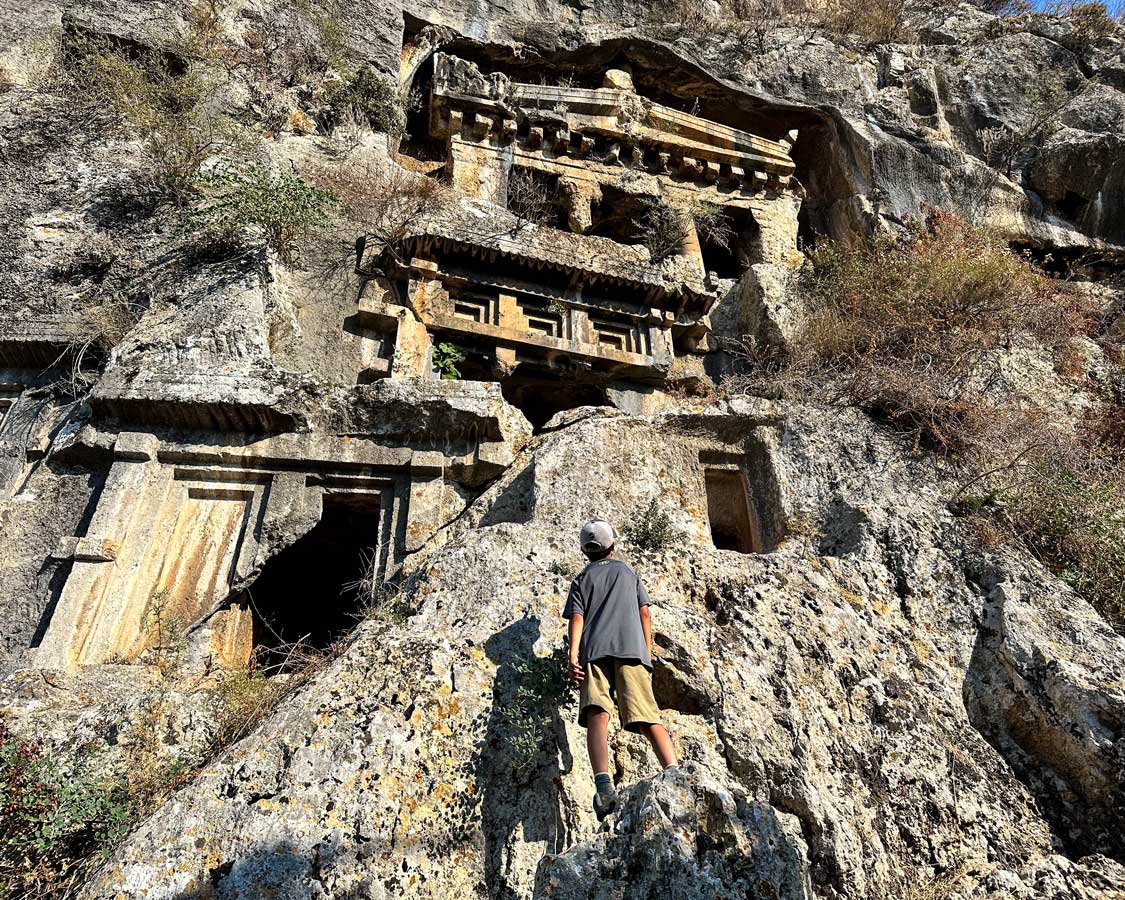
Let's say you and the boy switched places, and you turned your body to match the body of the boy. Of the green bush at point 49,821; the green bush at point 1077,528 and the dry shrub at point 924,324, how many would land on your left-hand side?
1

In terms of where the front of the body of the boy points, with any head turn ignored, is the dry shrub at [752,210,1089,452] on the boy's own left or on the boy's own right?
on the boy's own right

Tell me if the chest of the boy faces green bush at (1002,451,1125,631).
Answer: no

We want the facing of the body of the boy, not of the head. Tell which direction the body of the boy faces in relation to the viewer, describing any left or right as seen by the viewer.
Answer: facing away from the viewer

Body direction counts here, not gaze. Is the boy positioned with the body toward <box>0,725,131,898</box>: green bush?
no

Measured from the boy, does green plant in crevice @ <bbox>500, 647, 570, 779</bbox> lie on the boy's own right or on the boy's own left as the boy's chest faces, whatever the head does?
on the boy's own left
